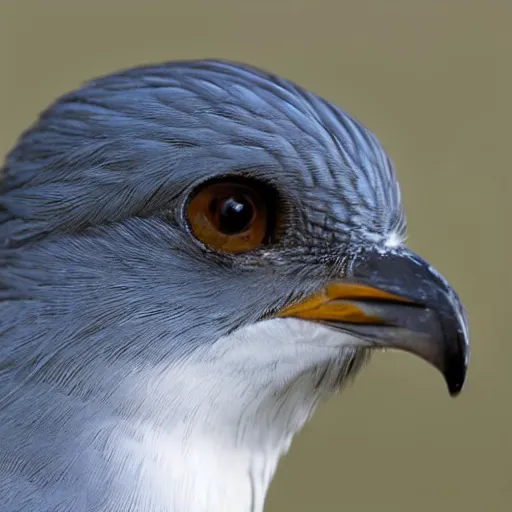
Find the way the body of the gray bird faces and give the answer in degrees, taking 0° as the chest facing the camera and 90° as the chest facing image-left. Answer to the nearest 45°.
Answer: approximately 270°
